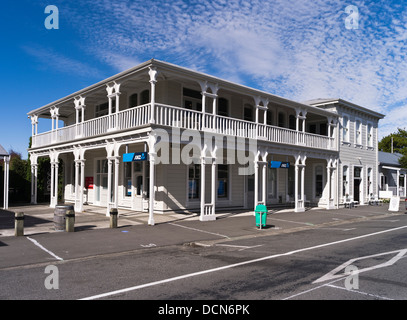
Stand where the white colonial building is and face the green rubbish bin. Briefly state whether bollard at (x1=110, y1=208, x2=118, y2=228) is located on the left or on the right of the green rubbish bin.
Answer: right
